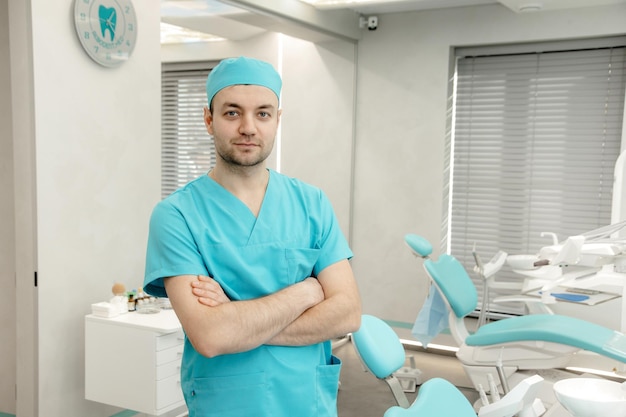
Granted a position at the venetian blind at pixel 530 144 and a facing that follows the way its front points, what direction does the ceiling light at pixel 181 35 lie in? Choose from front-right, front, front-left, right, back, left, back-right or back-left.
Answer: right

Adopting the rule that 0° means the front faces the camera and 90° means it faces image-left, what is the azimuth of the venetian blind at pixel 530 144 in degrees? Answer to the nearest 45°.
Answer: approximately 0°

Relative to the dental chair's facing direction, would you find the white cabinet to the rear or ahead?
to the rear

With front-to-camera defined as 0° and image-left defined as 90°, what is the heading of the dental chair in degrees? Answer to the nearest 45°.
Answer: approximately 315°

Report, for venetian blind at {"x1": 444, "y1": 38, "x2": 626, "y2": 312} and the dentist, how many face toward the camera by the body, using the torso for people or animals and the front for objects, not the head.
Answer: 2

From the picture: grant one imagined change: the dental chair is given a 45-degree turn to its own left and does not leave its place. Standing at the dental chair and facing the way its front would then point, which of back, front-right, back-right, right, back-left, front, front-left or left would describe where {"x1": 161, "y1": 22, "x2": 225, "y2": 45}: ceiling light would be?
back-left

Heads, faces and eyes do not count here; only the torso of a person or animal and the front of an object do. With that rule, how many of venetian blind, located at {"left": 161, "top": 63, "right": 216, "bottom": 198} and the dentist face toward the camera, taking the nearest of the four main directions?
2

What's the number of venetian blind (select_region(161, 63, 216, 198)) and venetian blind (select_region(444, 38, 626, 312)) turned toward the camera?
2

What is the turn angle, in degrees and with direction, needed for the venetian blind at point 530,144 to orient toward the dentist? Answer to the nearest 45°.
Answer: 0° — it already faces them

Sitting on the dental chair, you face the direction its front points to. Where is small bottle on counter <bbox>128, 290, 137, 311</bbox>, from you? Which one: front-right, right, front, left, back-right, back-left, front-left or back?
back

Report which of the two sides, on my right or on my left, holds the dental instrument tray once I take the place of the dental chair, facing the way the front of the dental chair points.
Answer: on my left
